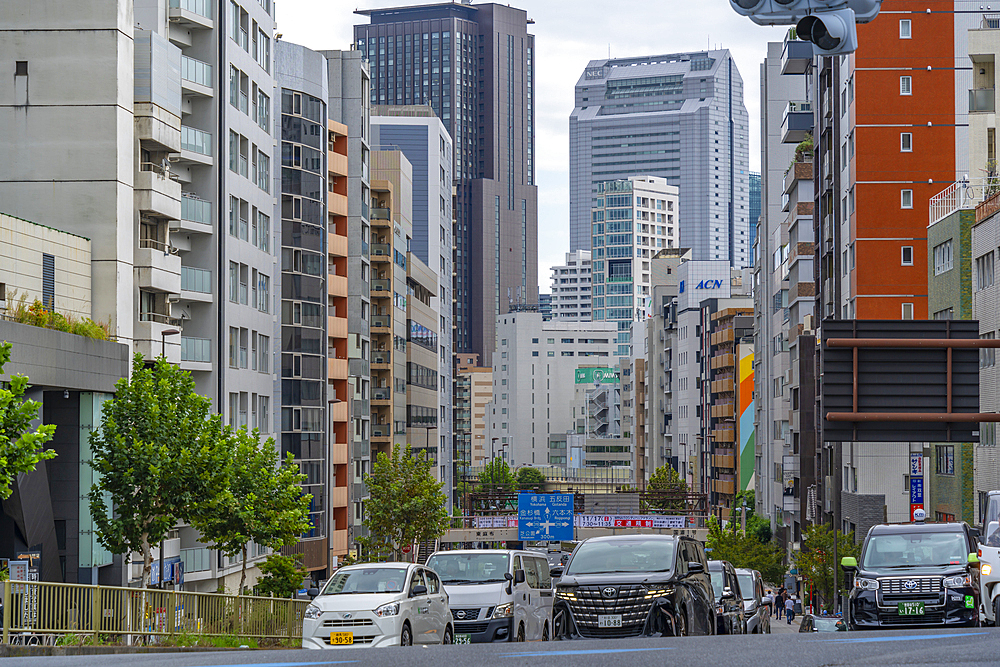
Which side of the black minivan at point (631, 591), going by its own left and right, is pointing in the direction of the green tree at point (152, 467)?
right

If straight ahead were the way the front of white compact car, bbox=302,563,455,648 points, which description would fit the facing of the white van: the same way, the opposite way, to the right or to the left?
the same way

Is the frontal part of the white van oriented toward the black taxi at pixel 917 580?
no

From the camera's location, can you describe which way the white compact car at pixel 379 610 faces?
facing the viewer and to the left of the viewer

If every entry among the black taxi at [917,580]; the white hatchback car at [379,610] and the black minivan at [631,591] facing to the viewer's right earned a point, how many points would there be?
0

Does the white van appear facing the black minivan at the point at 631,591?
no

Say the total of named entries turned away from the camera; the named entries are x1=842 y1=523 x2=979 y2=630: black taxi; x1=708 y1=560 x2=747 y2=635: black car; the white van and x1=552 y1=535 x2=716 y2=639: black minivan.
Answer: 0

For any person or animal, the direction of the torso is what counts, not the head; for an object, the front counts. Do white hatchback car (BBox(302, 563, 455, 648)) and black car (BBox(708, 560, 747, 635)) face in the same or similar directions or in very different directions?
same or similar directions

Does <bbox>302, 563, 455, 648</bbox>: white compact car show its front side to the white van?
no

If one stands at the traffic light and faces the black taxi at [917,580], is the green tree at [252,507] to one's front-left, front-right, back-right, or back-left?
front-left

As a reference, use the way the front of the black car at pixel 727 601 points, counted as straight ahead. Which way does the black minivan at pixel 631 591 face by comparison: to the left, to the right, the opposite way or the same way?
the same way

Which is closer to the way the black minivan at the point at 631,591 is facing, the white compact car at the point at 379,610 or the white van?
the white compact car

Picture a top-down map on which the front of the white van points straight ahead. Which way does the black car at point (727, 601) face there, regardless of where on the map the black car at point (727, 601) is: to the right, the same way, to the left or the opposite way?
the same way

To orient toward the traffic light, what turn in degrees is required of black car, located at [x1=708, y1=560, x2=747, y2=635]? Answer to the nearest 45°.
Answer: approximately 45° to its left

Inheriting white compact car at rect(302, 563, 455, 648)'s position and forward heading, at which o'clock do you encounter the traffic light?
The traffic light is roughly at 10 o'clock from the white compact car.

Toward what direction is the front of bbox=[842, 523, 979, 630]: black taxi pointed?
toward the camera
